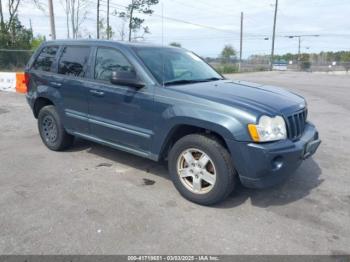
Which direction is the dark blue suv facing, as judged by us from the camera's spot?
facing the viewer and to the right of the viewer
